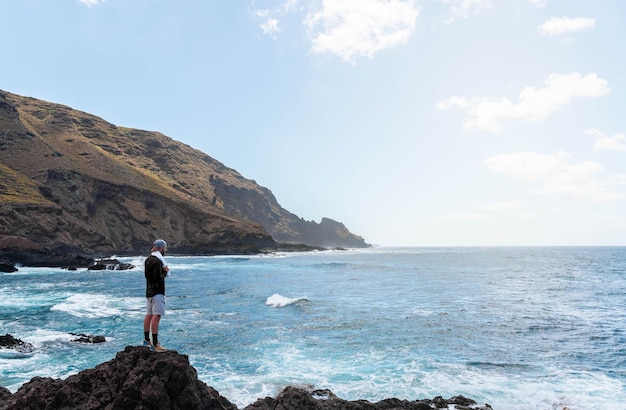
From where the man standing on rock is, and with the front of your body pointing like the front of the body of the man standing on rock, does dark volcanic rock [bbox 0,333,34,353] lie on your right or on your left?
on your left
